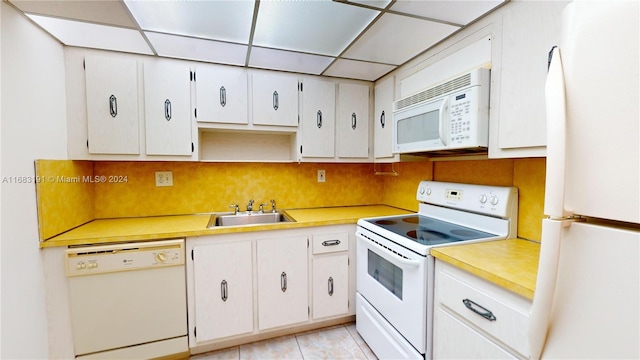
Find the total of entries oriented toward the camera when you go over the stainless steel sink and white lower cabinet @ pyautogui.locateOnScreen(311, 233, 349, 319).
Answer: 2

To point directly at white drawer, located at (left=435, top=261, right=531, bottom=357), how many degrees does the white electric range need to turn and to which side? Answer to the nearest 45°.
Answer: approximately 90° to its left

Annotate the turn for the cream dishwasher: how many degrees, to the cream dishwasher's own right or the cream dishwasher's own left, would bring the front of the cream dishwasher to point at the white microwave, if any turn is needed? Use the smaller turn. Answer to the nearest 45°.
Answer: approximately 45° to the cream dishwasher's own left

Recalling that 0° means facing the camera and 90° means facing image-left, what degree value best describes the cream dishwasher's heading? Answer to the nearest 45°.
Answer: approximately 0°

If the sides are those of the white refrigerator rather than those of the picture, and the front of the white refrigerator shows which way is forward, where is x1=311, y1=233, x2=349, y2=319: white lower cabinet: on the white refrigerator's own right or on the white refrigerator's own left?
on the white refrigerator's own right

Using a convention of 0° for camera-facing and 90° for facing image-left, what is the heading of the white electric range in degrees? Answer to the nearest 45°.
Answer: approximately 45°

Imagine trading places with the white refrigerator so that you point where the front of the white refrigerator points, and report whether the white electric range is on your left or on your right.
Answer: on your right
